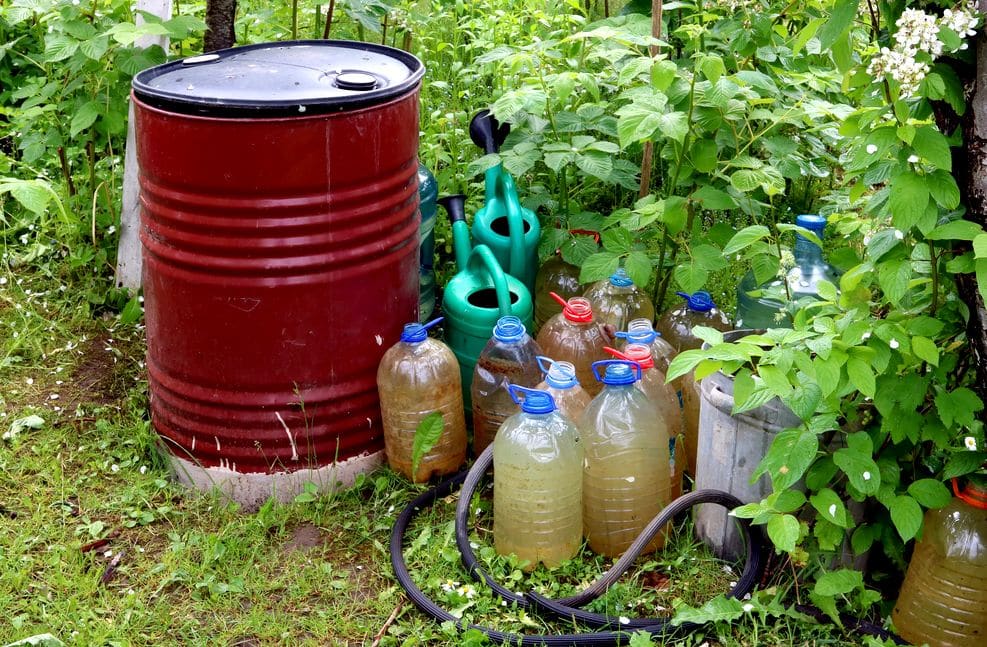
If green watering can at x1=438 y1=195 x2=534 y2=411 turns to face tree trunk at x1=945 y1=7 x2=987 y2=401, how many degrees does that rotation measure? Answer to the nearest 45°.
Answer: approximately 180°

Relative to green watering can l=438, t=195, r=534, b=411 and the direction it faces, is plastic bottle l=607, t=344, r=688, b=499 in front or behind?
behind

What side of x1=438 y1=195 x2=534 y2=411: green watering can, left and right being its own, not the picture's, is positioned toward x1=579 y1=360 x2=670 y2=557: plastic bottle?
back

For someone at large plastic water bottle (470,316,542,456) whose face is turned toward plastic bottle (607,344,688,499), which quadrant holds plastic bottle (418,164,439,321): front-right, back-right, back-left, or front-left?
back-left

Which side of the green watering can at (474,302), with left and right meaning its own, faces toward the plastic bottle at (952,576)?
back

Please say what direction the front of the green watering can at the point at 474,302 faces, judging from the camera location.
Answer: facing away from the viewer and to the left of the viewer
